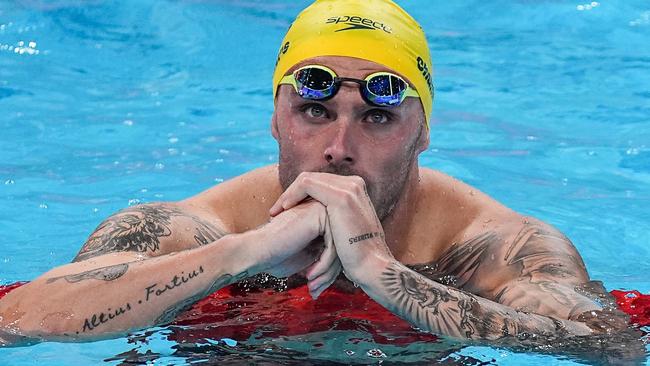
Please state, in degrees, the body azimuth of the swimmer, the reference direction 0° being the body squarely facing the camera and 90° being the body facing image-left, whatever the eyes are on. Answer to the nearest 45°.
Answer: approximately 0°
